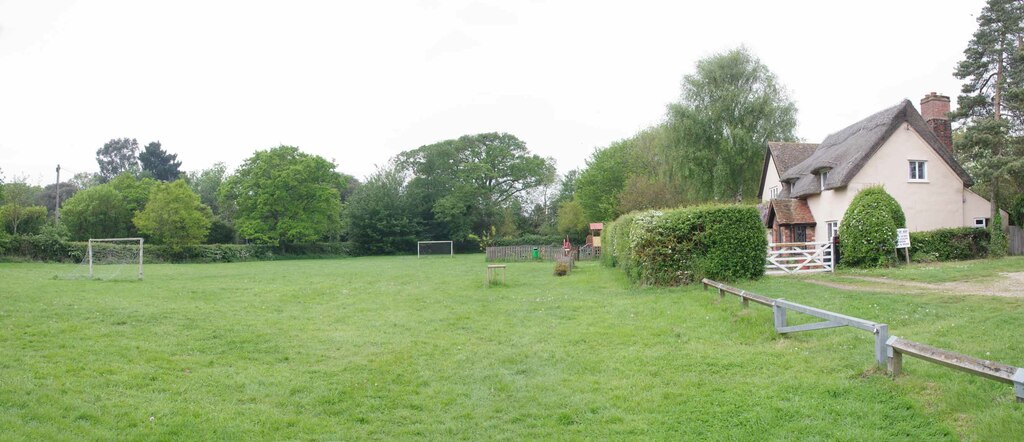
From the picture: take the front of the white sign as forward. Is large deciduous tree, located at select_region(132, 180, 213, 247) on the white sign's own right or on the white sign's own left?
on the white sign's own right

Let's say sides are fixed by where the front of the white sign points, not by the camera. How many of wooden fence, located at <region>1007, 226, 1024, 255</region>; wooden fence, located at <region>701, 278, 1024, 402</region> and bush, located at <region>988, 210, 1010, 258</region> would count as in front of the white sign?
1

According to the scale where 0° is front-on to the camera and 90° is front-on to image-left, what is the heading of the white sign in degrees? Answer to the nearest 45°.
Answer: approximately 0°

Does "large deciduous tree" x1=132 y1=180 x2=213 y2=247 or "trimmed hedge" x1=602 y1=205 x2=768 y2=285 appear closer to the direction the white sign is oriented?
the trimmed hedge

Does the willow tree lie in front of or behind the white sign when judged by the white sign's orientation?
behind

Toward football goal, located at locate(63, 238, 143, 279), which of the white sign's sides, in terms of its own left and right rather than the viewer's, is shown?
right

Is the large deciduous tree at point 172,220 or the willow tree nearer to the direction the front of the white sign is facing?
the large deciduous tree

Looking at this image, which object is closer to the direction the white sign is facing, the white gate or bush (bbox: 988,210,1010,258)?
the white gate

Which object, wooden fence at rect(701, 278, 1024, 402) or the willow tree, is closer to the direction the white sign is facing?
the wooden fence

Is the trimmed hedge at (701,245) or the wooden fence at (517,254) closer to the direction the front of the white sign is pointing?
the trimmed hedge
